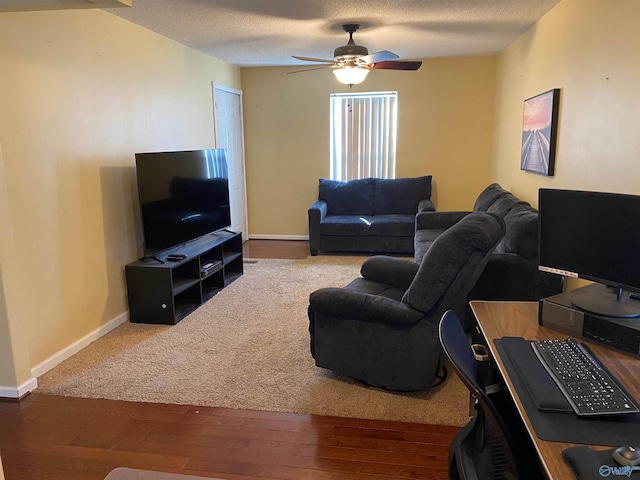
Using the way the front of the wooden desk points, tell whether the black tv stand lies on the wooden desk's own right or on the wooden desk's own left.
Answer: on the wooden desk's own right

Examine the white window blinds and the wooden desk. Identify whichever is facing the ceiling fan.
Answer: the white window blinds

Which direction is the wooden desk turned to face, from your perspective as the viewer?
facing the viewer and to the left of the viewer

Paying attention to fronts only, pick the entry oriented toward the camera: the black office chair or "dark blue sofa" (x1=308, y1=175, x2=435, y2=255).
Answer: the dark blue sofa

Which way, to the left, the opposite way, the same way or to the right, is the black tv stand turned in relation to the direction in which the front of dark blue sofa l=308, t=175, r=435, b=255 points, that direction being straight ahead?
to the left

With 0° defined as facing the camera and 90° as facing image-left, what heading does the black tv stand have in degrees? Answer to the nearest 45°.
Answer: approximately 315°

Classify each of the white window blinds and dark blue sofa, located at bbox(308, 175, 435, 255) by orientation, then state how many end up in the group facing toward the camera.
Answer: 2

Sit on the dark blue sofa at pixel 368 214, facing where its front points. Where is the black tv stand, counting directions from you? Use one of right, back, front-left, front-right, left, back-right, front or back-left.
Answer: front-right

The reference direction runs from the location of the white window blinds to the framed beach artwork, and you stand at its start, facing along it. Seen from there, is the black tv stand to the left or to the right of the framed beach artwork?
right

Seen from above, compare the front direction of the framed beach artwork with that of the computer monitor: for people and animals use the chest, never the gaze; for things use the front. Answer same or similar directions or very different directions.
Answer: same or similar directions

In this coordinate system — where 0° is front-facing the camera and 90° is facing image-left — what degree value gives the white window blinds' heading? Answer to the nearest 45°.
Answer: approximately 0°

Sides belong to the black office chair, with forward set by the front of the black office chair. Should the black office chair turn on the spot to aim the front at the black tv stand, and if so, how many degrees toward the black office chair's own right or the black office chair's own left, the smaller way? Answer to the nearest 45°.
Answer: approximately 135° to the black office chair's own left

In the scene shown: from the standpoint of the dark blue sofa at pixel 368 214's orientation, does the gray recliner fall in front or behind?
in front

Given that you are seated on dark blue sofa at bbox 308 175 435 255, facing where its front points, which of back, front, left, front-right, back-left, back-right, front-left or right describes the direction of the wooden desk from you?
front

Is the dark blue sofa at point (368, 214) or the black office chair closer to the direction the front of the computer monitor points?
the black office chair

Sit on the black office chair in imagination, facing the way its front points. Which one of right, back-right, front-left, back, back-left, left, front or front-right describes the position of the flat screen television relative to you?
back-left

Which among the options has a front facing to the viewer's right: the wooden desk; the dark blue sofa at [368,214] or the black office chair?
the black office chair

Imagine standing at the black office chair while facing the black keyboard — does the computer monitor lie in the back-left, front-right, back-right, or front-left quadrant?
front-left

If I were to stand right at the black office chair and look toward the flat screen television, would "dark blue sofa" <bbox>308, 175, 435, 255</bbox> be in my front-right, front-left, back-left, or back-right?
front-right

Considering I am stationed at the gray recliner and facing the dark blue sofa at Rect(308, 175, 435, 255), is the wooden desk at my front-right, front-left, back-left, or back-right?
back-right
